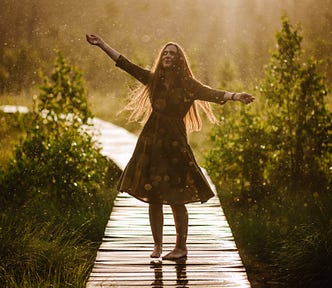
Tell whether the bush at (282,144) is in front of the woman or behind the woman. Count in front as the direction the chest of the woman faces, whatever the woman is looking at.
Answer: behind

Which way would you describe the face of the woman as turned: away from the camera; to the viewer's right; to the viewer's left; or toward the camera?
toward the camera

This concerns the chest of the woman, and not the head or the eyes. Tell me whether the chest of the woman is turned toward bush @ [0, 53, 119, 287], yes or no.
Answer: no

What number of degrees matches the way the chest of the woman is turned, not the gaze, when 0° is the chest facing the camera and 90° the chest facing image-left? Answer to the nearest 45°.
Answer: approximately 0°
